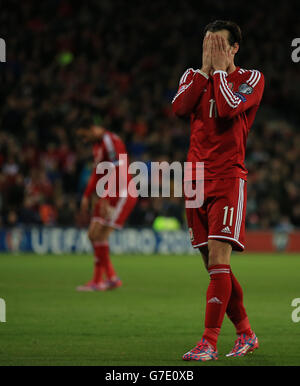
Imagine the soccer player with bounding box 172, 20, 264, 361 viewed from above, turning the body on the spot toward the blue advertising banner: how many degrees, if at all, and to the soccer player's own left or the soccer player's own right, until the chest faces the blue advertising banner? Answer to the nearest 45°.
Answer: approximately 135° to the soccer player's own right

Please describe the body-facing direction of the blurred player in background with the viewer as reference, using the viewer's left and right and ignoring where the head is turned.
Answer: facing to the left of the viewer

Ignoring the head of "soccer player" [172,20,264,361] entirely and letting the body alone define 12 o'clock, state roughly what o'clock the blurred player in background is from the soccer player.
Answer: The blurred player in background is roughly at 4 o'clock from the soccer player.

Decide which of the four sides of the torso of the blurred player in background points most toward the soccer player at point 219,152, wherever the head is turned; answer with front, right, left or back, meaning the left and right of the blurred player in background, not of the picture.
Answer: left

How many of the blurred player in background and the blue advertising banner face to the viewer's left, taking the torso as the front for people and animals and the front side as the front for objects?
1

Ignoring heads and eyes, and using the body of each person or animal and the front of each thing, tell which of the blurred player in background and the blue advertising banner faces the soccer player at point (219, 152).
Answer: the blue advertising banner

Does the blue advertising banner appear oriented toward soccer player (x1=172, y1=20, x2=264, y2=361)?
yes

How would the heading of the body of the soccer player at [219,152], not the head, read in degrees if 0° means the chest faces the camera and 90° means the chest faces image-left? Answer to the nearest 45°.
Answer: approximately 45°

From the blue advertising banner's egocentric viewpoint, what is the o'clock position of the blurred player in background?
The blurred player in background is roughly at 12 o'clock from the blue advertising banner.

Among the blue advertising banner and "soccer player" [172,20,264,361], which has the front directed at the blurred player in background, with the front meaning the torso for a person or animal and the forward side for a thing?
the blue advertising banner

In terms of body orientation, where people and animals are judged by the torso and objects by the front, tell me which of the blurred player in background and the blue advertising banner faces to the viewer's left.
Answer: the blurred player in background

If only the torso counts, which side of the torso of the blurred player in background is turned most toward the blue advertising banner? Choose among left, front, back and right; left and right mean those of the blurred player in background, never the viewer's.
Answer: right

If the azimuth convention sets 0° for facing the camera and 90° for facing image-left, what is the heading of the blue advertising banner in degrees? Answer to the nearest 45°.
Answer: approximately 0°

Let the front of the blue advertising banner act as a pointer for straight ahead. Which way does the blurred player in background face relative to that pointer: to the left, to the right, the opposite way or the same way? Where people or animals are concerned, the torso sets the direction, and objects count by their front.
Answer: to the right
